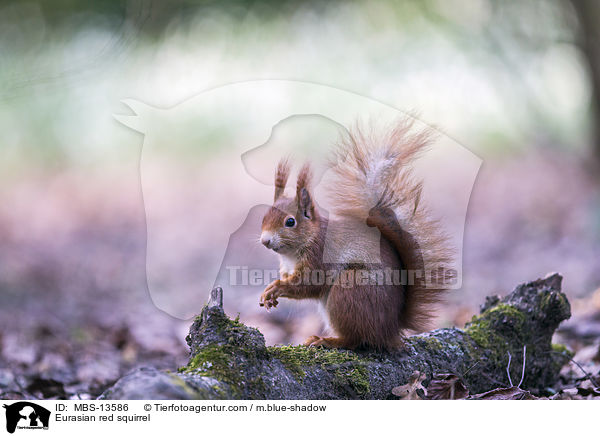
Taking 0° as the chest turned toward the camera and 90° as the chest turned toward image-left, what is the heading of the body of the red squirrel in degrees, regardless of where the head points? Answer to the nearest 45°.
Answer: approximately 90°
